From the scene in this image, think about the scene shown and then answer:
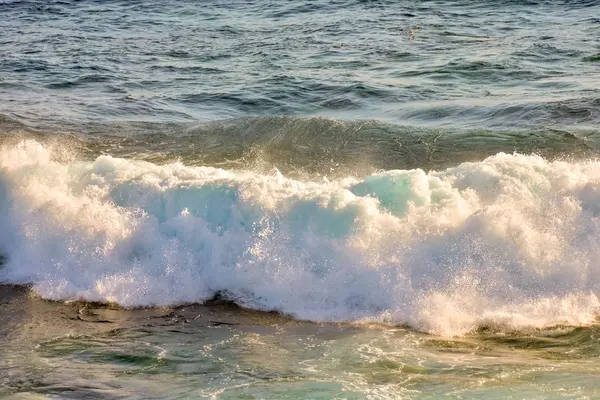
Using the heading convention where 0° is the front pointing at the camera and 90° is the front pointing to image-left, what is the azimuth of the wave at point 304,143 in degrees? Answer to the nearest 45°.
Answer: approximately 0°

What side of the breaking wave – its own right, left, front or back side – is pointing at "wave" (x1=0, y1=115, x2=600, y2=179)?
back

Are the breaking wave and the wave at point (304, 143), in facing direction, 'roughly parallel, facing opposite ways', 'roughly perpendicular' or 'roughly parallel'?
roughly parallel

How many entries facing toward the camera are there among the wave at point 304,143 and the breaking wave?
2

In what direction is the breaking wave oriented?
toward the camera

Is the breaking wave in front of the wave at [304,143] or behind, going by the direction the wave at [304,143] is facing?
in front
